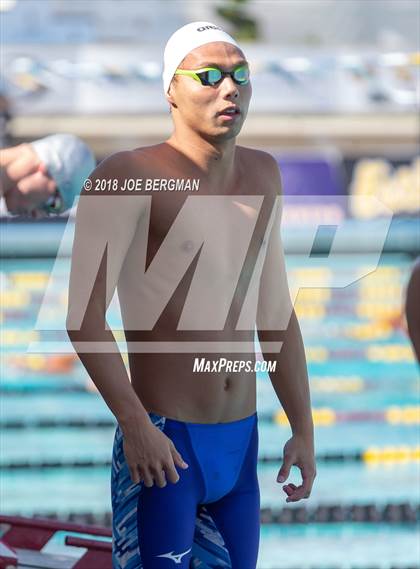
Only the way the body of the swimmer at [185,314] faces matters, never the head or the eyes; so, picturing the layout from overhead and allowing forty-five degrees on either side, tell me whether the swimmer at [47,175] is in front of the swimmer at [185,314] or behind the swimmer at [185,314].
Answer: behind

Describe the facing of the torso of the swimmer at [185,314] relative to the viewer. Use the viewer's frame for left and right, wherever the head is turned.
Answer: facing the viewer and to the right of the viewer

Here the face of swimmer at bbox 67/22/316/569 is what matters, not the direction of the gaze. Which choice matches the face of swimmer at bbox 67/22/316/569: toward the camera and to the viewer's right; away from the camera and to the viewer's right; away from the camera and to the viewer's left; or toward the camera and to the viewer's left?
toward the camera and to the viewer's right
